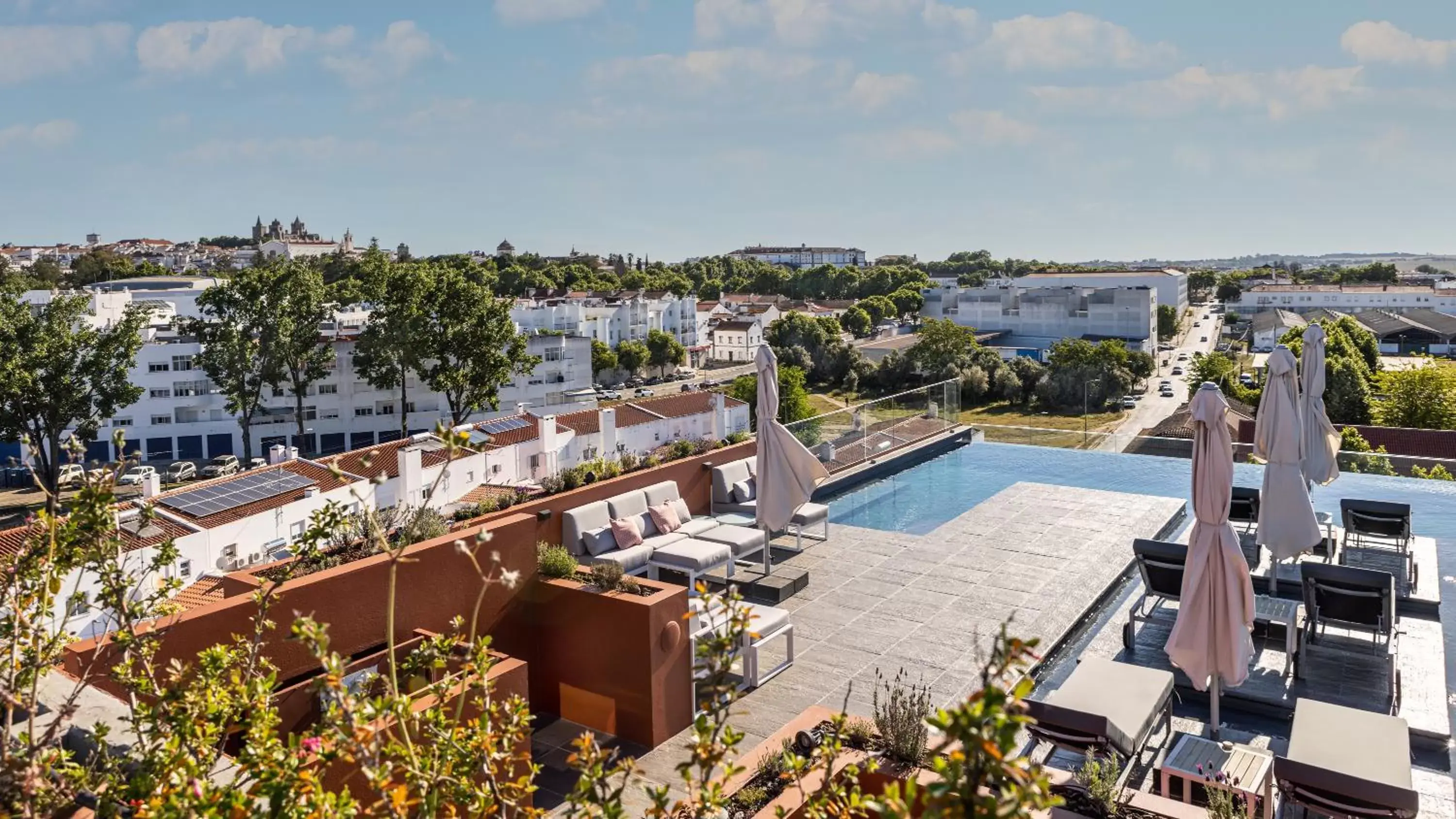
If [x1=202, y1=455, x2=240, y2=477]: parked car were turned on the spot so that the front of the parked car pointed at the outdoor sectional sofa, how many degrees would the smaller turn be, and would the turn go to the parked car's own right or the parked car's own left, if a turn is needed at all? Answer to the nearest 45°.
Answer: approximately 45° to the parked car's own left

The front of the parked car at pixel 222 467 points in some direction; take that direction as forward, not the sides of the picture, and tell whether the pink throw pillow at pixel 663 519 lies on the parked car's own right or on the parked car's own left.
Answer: on the parked car's own left

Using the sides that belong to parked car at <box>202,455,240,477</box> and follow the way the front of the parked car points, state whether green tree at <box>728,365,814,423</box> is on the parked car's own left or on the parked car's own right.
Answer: on the parked car's own left

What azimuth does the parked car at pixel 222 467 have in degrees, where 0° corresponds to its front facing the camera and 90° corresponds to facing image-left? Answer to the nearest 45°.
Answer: approximately 45°

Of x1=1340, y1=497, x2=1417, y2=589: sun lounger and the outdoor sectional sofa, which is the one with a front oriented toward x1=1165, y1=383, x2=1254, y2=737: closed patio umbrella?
the outdoor sectional sofa
